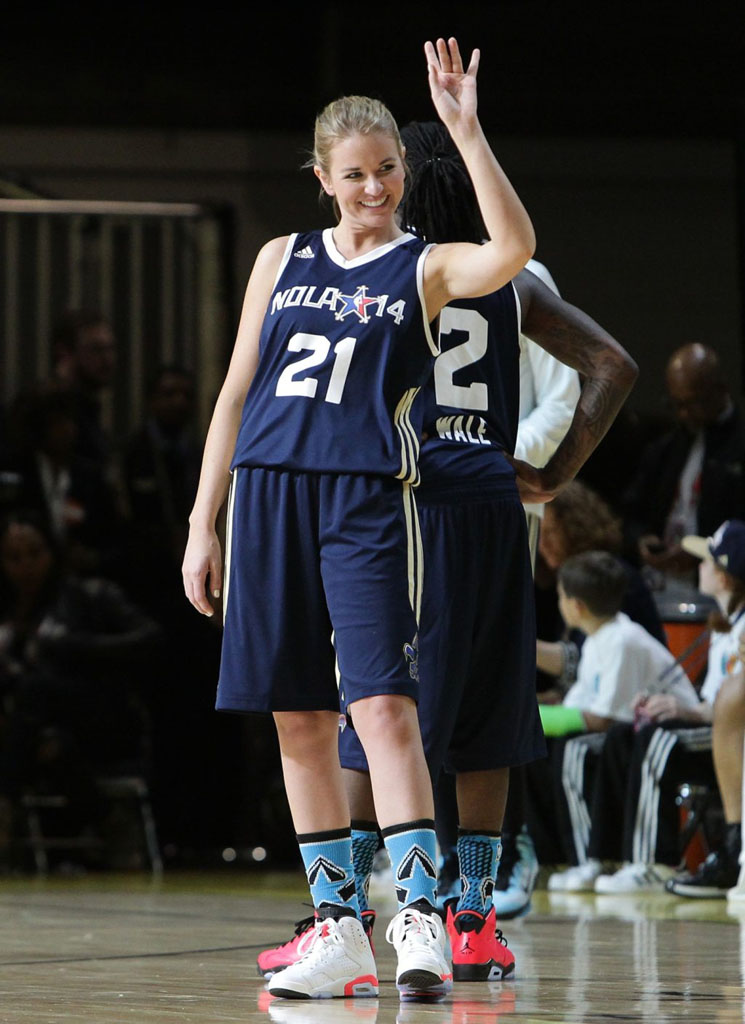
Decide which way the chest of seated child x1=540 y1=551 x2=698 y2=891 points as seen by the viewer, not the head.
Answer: to the viewer's left

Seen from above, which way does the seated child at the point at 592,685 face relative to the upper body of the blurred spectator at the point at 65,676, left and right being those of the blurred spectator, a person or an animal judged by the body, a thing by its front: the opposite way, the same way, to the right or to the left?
to the right

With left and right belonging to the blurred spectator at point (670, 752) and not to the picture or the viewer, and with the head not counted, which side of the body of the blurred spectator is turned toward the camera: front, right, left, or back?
left

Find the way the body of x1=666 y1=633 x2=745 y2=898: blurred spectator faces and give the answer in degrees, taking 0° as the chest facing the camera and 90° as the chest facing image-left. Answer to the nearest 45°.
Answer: approximately 90°
